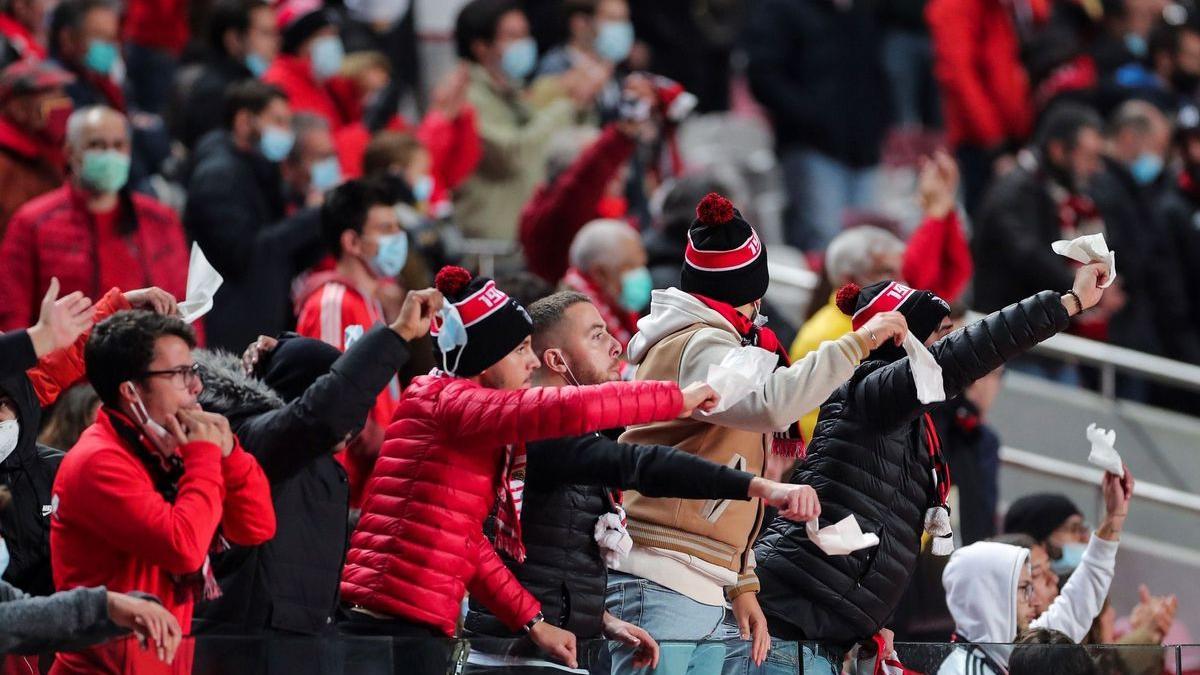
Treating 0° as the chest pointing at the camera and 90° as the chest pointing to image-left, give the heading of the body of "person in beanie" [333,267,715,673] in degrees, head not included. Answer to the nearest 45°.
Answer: approximately 270°

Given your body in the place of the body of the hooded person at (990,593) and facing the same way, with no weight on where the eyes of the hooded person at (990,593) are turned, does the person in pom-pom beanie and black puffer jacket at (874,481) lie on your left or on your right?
on your right

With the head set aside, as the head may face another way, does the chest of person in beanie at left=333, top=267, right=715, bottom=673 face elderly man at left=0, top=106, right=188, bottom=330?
no

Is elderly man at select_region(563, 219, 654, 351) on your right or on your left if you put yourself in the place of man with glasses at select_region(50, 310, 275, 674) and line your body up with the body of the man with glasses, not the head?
on your left

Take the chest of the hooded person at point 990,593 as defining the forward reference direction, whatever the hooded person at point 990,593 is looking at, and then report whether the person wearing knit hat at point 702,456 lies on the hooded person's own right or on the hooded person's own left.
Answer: on the hooded person's own right

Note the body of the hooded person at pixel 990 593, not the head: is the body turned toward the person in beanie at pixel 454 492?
no

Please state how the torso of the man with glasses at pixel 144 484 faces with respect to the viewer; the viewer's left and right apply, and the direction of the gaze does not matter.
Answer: facing to the right of the viewer

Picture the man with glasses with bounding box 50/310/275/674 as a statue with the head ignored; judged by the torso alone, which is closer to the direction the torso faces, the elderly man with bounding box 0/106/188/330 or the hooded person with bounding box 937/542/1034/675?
the hooded person

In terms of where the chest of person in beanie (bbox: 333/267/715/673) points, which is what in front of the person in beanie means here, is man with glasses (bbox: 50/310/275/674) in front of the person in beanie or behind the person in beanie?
behind
